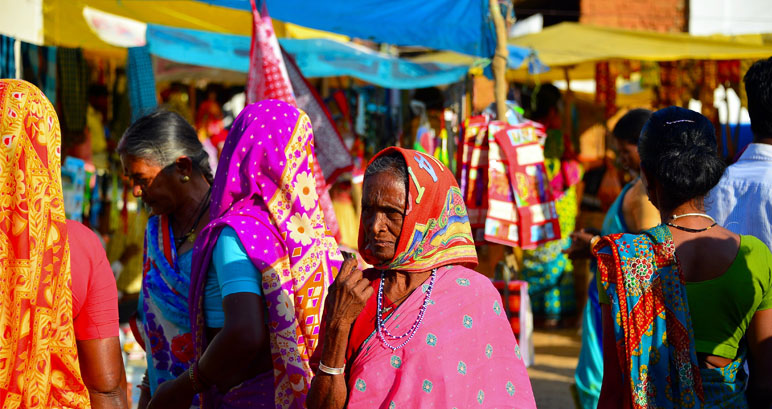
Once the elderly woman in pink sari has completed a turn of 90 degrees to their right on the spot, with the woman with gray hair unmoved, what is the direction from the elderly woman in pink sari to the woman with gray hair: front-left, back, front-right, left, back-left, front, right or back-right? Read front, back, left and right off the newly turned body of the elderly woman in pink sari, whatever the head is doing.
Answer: front

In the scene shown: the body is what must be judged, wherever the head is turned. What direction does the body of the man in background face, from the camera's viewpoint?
away from the camera

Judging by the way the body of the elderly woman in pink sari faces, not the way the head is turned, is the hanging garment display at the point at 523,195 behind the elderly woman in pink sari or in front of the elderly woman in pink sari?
behind

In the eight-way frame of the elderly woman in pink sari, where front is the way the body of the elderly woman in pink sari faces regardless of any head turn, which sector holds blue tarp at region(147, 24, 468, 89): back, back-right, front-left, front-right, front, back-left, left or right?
back-right

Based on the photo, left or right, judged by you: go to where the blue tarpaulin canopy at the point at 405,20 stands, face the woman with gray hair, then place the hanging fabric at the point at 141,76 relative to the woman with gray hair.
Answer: right

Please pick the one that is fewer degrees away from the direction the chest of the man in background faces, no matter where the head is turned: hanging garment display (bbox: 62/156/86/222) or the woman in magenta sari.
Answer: the hanging garment display

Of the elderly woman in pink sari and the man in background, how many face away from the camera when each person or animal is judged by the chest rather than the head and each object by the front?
1

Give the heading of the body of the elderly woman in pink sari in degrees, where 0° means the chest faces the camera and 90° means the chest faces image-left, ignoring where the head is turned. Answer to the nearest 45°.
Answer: approximately 45°

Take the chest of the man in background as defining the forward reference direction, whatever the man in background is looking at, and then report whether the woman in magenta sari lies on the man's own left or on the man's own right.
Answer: on the man's own left

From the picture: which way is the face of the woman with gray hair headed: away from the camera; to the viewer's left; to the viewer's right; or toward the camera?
to the viewer's left

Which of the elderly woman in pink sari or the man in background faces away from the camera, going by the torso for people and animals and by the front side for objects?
the man in background

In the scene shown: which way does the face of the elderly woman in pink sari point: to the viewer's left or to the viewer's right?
to the viewer's left
